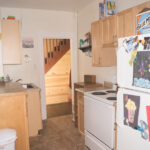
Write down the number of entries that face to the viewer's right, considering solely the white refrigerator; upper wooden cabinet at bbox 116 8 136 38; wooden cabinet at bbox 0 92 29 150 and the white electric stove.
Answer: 1

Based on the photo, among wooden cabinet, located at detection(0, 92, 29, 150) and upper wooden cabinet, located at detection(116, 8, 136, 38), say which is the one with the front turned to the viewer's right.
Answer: the wooden cabinet

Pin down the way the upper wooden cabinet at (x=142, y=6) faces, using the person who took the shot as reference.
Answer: facing the viewer and to the left of the viewer

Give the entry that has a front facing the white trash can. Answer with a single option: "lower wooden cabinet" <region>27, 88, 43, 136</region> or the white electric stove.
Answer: the white electric stove

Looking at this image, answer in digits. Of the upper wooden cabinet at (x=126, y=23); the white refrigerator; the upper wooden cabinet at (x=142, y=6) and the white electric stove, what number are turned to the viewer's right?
0

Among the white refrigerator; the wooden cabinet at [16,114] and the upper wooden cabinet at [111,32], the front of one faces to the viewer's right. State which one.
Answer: the wooden cabinet

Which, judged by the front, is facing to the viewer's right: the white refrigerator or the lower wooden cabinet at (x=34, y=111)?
the lower wooden cabinet

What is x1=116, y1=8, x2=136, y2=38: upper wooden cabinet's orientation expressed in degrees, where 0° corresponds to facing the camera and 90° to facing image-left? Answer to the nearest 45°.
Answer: approximately 45°

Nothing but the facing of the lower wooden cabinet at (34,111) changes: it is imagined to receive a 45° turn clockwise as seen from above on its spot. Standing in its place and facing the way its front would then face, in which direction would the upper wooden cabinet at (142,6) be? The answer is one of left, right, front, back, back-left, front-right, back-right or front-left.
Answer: front

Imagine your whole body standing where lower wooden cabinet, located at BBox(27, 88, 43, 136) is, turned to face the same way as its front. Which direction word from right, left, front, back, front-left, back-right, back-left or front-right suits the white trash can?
right

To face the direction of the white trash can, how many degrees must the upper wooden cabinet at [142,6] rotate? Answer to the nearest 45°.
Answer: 0° — it already faces it

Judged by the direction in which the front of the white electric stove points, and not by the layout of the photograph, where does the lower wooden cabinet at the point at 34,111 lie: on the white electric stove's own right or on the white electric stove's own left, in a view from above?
on the white electric stove's own right

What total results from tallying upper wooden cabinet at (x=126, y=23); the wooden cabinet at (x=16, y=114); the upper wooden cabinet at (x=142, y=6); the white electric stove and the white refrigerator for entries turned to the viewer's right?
1

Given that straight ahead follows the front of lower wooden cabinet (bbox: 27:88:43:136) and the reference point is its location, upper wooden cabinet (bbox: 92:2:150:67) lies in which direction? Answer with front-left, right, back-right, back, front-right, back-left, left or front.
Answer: front-right

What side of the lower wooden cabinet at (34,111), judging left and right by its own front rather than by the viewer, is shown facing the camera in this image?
right
